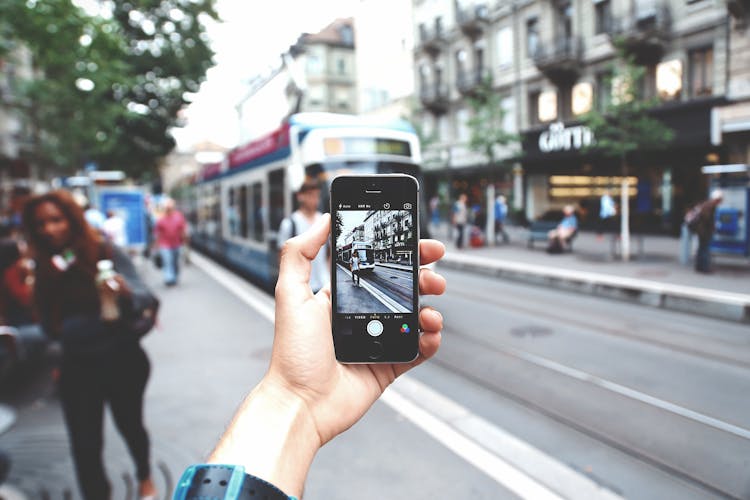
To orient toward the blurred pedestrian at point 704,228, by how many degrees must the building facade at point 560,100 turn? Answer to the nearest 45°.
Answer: approximately 90° to its left

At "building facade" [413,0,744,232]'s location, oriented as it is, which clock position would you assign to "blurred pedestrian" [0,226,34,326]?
The blurred pedestrian is roughly at 11 o'clock from the building facade.

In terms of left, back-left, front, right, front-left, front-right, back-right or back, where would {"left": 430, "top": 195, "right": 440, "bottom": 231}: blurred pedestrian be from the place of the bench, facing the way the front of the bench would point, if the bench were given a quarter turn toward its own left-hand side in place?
back

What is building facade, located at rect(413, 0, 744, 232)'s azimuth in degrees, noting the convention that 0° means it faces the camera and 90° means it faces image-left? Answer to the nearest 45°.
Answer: approximately 45°

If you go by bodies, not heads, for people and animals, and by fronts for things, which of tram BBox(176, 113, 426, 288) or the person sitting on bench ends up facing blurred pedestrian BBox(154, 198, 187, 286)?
the person sitting on bench

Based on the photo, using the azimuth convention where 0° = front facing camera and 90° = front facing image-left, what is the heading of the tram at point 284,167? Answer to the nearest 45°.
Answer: approximately 315°

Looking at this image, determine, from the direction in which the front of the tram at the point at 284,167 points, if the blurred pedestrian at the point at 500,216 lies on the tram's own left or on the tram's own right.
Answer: on the tram's own left
